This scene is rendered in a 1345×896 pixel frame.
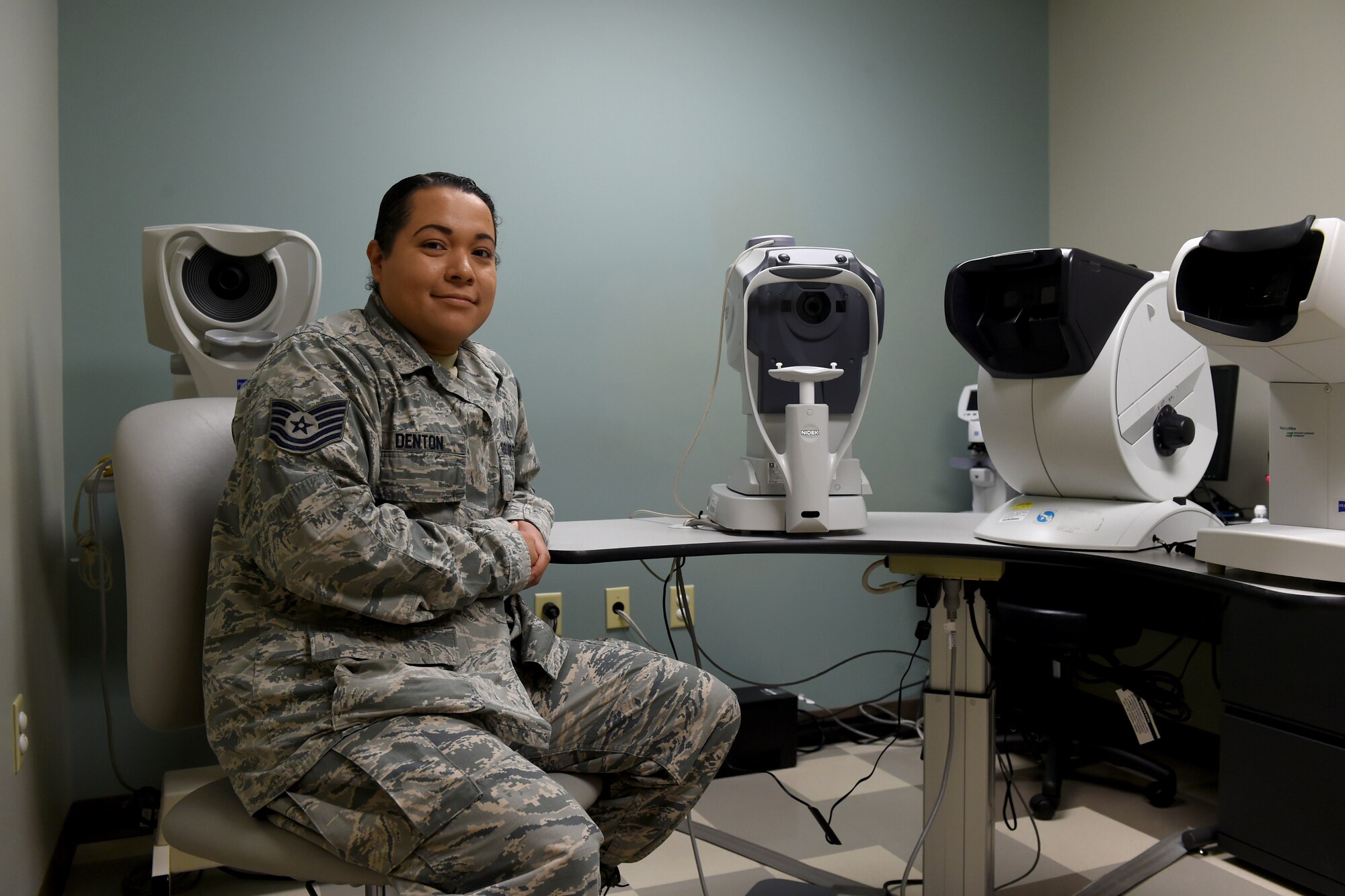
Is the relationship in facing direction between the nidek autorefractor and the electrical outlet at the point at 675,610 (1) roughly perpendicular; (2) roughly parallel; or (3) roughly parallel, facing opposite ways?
roughly parallel

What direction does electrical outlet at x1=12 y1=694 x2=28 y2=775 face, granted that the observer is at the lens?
facing to the right of the viewer

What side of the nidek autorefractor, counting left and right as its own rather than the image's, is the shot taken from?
front

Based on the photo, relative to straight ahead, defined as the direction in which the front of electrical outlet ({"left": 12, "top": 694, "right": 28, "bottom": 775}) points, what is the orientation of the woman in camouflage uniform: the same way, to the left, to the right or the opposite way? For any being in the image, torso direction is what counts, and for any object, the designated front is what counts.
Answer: to the right

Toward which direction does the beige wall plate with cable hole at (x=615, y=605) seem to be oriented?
toward the camera

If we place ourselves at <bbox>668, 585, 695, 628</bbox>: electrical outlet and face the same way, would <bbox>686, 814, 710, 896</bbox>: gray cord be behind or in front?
in front

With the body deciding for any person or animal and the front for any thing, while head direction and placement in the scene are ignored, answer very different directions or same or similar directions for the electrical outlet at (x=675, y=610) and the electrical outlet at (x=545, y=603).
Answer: same or similar directions

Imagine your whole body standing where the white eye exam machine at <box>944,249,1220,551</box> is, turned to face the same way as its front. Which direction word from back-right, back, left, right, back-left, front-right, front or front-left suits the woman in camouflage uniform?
front

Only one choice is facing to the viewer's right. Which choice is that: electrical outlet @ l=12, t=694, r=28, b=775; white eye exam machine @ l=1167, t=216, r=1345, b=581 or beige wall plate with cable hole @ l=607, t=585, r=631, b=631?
electrical outlet @ l=12, t=694, r=28, b=775

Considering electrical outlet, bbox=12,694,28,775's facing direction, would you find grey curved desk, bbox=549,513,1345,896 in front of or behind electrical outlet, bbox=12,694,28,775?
in front

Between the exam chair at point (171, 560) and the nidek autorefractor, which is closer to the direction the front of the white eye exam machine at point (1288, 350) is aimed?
the exam chair

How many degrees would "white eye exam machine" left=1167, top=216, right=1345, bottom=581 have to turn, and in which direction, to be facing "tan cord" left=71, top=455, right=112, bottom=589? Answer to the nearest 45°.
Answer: approximately 45° to its right

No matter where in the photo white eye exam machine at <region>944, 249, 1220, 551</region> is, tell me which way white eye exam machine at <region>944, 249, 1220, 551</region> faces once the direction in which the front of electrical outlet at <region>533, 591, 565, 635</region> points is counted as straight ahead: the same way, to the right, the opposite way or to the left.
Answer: to the right
